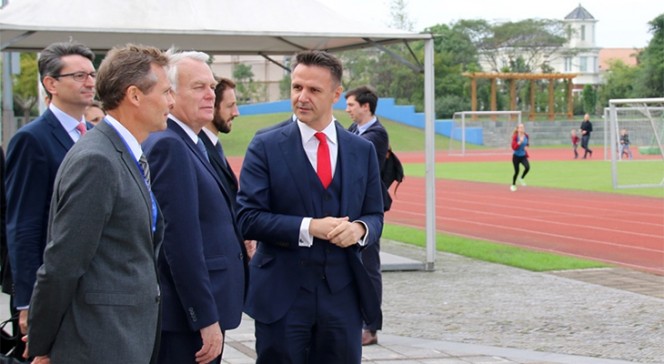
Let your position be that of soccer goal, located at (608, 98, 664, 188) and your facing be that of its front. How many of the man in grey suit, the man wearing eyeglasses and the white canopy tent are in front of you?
3

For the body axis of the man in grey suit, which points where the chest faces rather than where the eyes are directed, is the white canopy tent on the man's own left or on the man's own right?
on the man's own left

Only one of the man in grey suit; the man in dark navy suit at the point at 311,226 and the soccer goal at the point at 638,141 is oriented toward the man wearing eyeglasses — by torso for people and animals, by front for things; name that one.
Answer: the soccer goal

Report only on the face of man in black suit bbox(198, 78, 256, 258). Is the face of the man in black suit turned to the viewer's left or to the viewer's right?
to the viewer's right

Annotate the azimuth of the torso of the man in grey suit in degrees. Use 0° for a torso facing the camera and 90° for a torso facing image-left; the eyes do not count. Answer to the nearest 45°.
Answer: approximately 270°

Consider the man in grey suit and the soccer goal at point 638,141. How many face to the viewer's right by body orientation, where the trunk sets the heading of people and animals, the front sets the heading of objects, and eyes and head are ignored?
1

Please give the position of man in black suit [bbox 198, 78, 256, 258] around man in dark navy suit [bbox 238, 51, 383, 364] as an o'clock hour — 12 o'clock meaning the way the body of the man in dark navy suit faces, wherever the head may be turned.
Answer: The man in black suit is roughly at 5 o'clock from the man in dark navy suit.

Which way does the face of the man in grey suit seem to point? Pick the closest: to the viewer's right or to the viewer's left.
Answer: to the viewer's right
